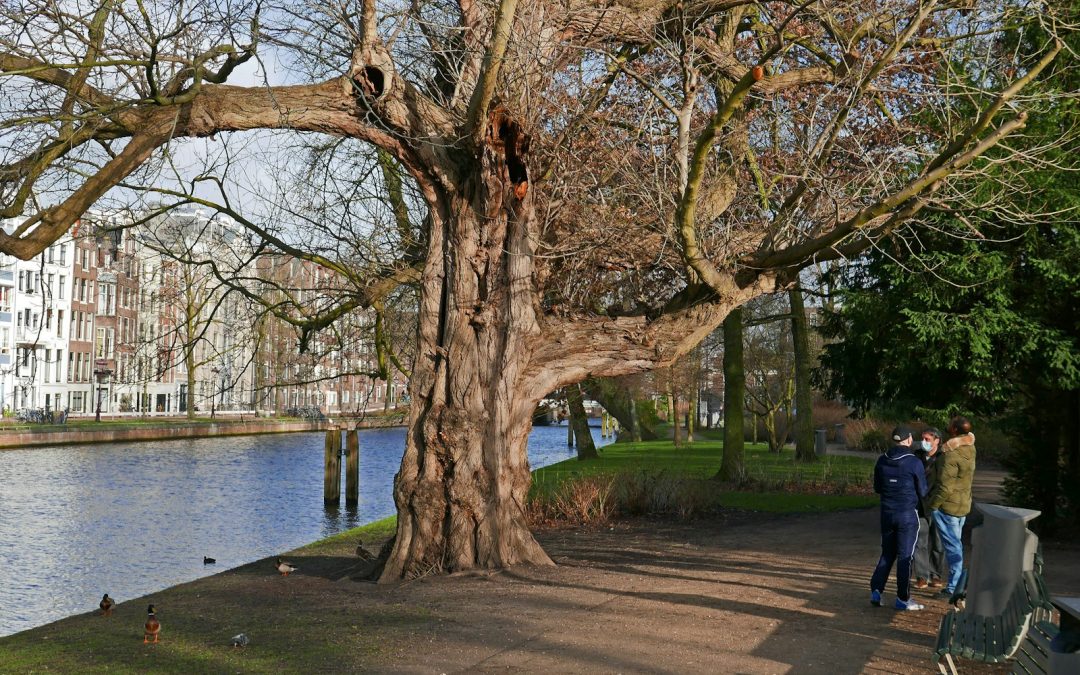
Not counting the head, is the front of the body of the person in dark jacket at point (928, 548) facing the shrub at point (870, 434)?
no

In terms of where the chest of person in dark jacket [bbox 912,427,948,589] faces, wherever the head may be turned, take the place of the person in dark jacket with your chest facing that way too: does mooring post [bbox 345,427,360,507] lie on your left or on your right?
on your right

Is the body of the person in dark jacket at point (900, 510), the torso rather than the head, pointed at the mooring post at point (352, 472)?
no

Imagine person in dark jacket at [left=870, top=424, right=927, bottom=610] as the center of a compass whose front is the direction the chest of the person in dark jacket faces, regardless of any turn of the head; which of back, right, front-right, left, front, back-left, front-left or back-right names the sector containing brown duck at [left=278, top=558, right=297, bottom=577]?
back-left

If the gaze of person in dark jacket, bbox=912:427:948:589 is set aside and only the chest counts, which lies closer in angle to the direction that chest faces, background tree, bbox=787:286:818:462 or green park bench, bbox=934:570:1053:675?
the green park bench

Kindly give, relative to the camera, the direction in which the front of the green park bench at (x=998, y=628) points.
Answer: facing to the left of the viewer

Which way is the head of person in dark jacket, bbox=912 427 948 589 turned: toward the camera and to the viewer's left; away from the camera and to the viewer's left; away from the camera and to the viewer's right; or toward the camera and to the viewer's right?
toward the camera and to the viewer's left

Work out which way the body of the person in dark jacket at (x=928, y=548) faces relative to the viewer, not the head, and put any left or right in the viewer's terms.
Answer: facing the viewer and to the left of the viewer

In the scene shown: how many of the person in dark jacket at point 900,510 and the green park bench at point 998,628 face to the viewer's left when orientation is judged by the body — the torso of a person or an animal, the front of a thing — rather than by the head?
1

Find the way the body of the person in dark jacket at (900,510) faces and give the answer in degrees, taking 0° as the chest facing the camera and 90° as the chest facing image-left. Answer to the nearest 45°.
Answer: approximately 225°

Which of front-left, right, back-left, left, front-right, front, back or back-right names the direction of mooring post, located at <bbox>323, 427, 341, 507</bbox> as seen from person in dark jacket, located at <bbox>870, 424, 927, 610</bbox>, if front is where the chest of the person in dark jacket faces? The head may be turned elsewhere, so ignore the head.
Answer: left

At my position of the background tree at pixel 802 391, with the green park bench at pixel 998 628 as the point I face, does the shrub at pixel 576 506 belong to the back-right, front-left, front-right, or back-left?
front-right

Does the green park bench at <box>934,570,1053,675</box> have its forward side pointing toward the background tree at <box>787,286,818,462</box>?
no

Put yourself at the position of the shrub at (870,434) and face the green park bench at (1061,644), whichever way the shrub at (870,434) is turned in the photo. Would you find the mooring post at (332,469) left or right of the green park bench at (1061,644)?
right

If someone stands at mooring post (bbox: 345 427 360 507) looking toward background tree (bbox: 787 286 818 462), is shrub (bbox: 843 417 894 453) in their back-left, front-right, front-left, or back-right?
front-left

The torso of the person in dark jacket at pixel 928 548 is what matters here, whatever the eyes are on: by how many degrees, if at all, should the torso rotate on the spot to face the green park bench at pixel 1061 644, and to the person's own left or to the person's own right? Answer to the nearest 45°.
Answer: approximately 45° to the person's own left
